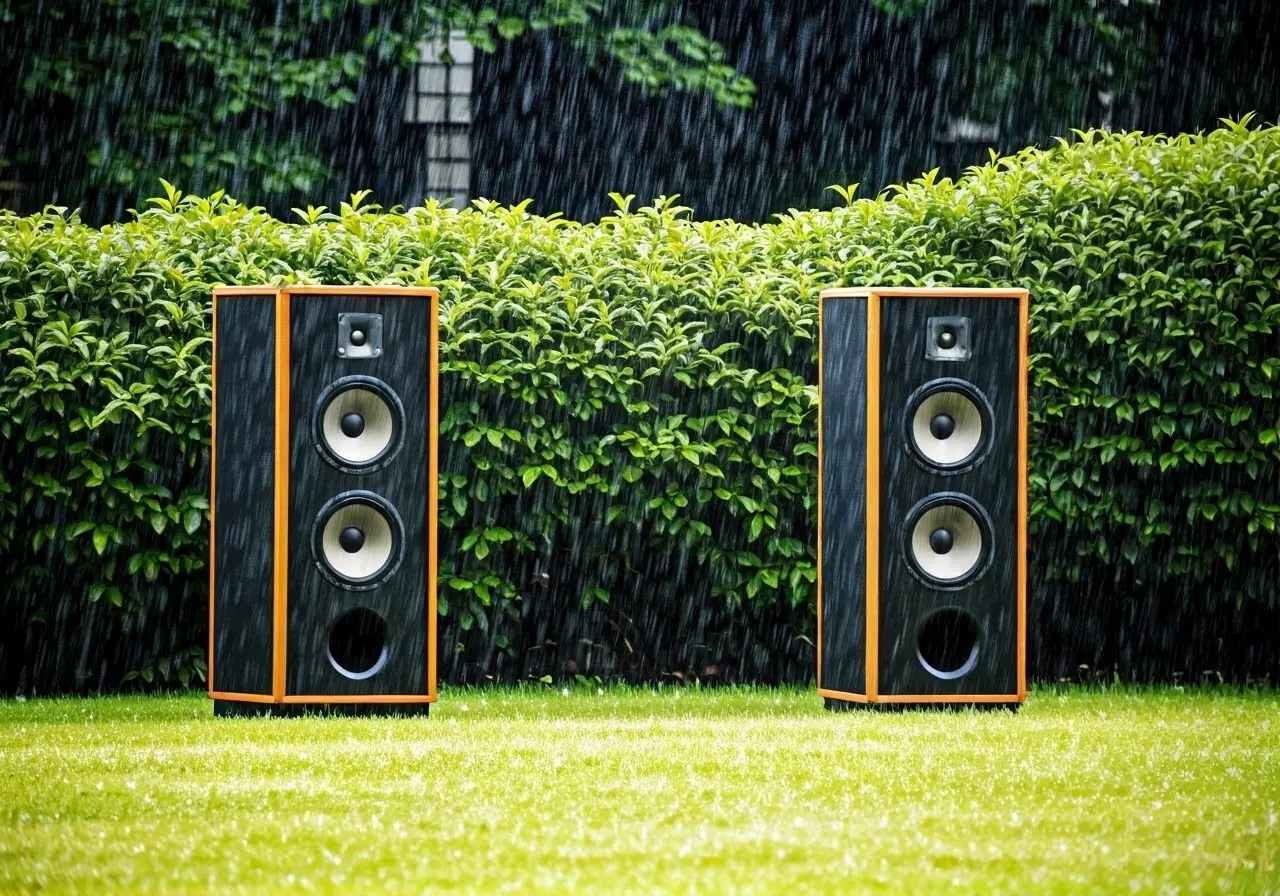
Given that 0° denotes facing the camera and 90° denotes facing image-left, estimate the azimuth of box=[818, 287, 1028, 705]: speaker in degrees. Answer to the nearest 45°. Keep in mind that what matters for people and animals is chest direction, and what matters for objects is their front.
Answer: approximately 0°

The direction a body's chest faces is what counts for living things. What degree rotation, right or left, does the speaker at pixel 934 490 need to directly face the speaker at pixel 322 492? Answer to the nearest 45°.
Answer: approximately 90° to its right
